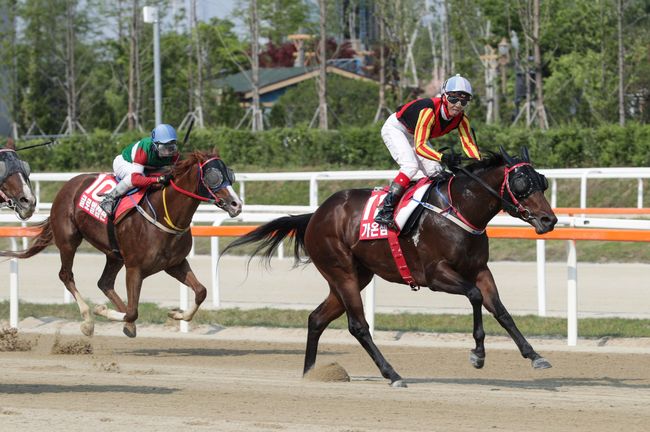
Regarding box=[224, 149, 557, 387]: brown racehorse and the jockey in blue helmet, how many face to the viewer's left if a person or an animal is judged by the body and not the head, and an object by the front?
0

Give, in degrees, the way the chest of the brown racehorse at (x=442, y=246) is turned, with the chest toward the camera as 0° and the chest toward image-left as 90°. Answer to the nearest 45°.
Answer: approximately 270°

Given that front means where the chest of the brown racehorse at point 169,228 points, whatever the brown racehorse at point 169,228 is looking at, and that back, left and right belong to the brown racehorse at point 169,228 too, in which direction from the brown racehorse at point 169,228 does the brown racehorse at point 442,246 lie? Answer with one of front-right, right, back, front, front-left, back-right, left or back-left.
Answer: front

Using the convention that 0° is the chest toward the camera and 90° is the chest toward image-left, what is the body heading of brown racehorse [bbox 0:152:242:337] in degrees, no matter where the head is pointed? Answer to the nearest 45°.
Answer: approximately 315°

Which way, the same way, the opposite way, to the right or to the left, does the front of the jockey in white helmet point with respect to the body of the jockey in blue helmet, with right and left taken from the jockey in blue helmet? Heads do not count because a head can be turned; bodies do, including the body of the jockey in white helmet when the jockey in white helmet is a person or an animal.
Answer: the same way

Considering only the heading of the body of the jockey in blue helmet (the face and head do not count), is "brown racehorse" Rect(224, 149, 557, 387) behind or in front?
in front

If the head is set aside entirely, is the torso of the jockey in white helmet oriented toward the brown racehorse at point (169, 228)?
no

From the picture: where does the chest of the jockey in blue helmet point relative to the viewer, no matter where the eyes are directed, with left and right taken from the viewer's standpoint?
facing the viewer and to the right of the viewer

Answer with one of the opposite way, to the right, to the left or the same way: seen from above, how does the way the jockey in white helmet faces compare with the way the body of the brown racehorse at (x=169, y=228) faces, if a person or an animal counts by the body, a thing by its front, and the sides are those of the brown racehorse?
the same way

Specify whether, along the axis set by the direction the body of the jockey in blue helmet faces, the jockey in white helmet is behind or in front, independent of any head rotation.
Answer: in front

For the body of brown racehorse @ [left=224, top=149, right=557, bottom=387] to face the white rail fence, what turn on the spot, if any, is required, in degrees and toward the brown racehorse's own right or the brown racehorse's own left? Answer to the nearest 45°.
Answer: approximately 90° to the brown racehorse's own left

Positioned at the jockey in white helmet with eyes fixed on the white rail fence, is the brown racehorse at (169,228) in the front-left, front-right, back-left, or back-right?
front-left

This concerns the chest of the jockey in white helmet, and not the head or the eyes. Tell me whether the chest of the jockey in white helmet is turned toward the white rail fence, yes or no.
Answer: no

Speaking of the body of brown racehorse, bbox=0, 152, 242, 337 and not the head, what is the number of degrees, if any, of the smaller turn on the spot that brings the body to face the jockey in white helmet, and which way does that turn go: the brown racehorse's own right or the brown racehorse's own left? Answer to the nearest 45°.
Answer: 0° — it already faces them

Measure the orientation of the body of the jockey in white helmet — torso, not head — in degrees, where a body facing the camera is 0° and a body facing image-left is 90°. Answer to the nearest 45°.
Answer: approximately 315°
